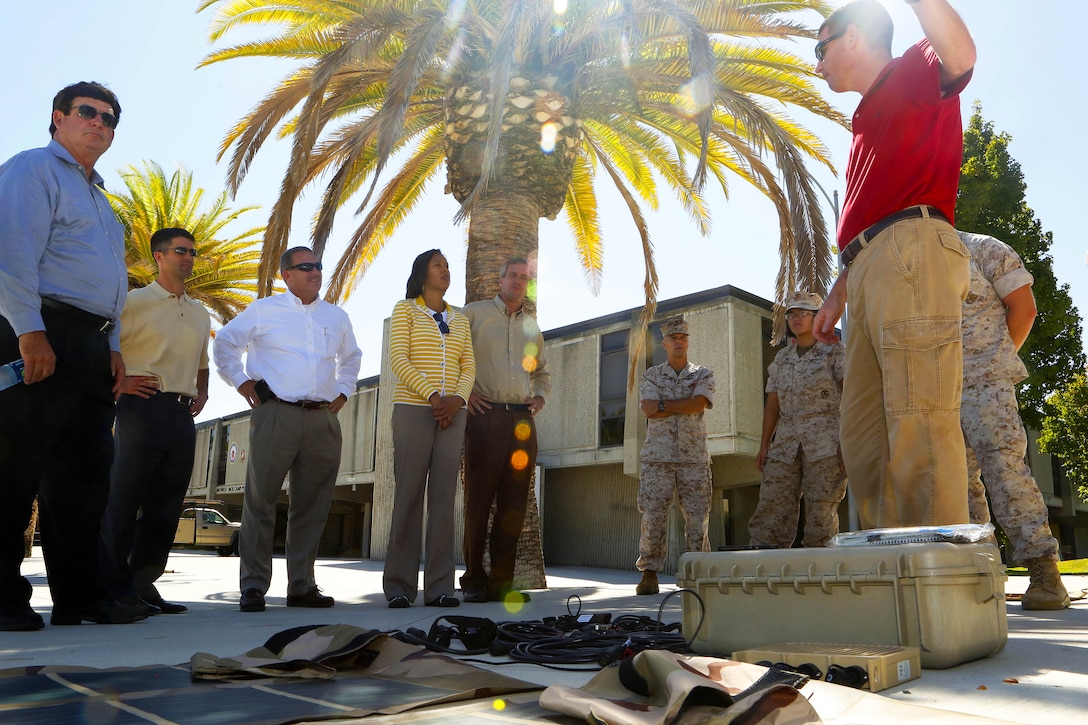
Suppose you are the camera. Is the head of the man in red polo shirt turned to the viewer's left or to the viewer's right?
to the viewer's left

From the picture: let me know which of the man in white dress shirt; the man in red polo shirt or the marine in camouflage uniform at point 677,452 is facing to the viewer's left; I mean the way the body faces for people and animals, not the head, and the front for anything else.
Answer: the man in red polo shirt

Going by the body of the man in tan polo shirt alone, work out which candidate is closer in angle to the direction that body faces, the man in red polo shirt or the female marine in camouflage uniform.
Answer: the man in red polo shirt

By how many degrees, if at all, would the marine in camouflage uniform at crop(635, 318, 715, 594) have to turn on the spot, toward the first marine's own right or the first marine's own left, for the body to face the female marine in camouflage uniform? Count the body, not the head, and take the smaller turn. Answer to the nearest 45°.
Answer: approximately 90° to the first marine's own left

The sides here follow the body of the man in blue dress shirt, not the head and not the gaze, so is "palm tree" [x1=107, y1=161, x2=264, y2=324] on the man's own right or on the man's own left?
on the man's own left

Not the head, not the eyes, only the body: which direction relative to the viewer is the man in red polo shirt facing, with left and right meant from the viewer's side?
facing to the left of the viewer

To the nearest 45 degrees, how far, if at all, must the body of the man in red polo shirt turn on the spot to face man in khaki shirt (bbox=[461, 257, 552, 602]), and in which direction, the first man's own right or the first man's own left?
approximately 45° to the first man's own right

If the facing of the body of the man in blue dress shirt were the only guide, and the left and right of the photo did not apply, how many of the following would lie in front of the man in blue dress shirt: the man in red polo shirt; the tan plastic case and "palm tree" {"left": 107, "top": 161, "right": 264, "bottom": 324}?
2

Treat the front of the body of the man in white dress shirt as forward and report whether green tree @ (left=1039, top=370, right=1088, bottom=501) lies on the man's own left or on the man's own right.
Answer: on the man's own left

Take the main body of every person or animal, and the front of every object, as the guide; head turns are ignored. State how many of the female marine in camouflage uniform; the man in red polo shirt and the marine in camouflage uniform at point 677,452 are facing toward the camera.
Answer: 2

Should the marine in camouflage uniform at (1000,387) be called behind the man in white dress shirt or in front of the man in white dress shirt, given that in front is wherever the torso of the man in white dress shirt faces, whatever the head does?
in front

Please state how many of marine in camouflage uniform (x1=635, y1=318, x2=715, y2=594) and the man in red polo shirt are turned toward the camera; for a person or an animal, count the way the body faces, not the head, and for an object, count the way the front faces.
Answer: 1

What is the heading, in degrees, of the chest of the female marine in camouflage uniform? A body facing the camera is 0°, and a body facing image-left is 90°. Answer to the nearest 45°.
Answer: approximately 0°

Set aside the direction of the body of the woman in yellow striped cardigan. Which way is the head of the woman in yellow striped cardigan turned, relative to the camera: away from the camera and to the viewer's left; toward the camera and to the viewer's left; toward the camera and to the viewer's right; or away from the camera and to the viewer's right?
toward the camera and to the viewer's right

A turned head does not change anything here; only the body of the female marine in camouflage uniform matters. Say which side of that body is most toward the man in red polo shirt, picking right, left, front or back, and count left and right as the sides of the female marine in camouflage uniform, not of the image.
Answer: front

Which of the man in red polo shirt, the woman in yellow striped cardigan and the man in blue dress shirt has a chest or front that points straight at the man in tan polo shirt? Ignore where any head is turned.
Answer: the man in red polo shirt
